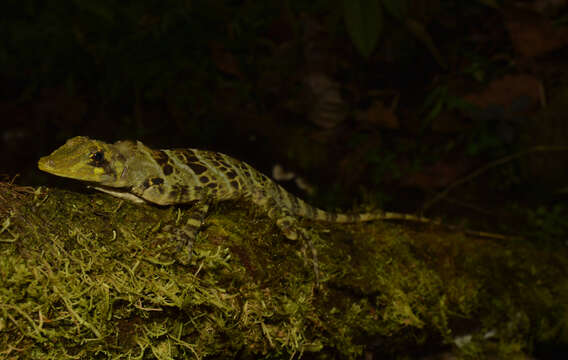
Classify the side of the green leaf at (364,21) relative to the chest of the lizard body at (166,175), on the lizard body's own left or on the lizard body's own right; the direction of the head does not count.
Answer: on the lizard body's own right

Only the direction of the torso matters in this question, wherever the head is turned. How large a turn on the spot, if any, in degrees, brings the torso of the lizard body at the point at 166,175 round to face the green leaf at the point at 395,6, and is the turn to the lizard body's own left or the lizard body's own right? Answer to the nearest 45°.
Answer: approximately 135° to the lizard body's own right

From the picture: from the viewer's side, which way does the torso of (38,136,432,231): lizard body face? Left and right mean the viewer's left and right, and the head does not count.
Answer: facing to the left of the viewer
